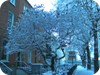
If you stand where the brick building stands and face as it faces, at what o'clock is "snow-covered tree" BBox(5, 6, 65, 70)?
The snow-covered tree is roughly at 1 o'clock from the brick building.

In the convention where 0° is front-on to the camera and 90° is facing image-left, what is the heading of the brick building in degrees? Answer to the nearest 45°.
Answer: approximately 315°
